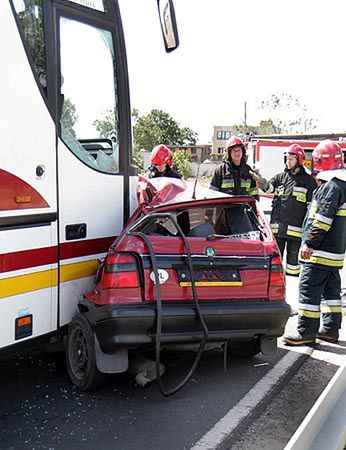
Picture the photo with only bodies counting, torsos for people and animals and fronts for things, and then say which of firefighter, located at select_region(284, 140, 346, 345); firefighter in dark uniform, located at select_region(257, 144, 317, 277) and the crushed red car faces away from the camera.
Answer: the crushed red car

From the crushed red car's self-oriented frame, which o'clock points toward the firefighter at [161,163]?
The firefighter is roughly at 12 o'clock from the crushed red car.

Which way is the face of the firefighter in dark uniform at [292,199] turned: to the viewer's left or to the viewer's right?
to the viewer's left

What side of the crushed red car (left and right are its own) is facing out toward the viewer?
back

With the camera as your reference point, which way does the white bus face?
facing away from the viewer and to the right of the viewer

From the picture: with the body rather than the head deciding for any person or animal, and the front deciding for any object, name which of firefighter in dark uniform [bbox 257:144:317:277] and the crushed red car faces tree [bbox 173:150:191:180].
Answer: the crushed red car

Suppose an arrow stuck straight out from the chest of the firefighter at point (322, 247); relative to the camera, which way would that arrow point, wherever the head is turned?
to the viewer's left
